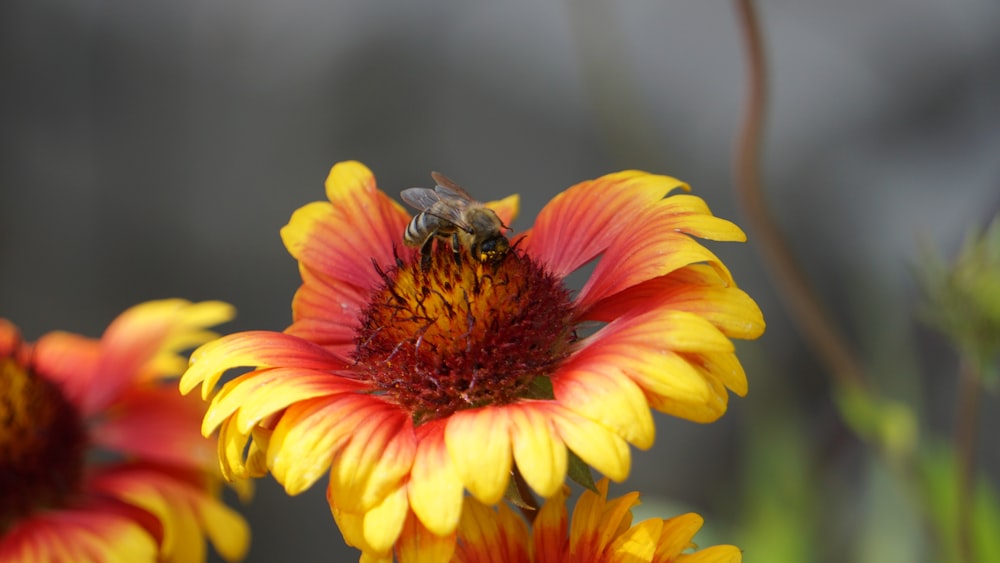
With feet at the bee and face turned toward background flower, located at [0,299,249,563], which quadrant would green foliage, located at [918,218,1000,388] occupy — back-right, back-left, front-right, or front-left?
back-right

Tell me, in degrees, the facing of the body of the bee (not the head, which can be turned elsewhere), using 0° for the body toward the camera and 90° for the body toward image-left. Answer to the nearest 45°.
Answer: approximately 315°
